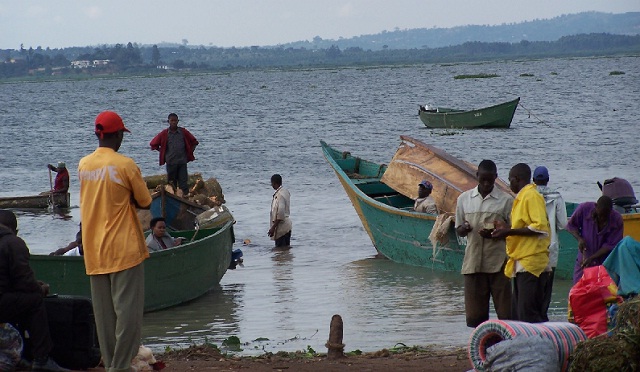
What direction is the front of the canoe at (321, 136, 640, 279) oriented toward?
to the viewer's left

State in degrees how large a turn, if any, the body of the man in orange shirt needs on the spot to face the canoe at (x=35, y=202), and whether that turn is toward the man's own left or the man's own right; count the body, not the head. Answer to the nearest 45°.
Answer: approximately 45° to the man's own left

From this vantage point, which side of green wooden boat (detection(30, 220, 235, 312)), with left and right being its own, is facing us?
right

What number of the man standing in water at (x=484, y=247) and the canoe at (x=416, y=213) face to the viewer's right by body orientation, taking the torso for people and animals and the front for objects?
0

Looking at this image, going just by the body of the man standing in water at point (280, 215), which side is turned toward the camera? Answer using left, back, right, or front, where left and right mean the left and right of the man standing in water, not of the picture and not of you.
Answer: left

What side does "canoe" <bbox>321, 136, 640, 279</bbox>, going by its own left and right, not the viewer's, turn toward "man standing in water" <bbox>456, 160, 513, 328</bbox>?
left

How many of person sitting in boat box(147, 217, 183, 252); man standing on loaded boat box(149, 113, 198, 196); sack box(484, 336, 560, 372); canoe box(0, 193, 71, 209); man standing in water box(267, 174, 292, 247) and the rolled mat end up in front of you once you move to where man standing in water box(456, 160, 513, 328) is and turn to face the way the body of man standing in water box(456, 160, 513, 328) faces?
2

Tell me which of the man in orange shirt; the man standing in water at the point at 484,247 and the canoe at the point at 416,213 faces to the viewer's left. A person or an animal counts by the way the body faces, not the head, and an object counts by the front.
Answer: the canoe

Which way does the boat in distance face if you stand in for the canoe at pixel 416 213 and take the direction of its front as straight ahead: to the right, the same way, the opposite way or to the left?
the opposite way

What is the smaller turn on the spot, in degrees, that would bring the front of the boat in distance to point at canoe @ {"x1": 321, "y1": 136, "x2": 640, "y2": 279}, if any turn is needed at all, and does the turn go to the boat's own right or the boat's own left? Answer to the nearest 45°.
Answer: approximately 90° to the boat's own right
